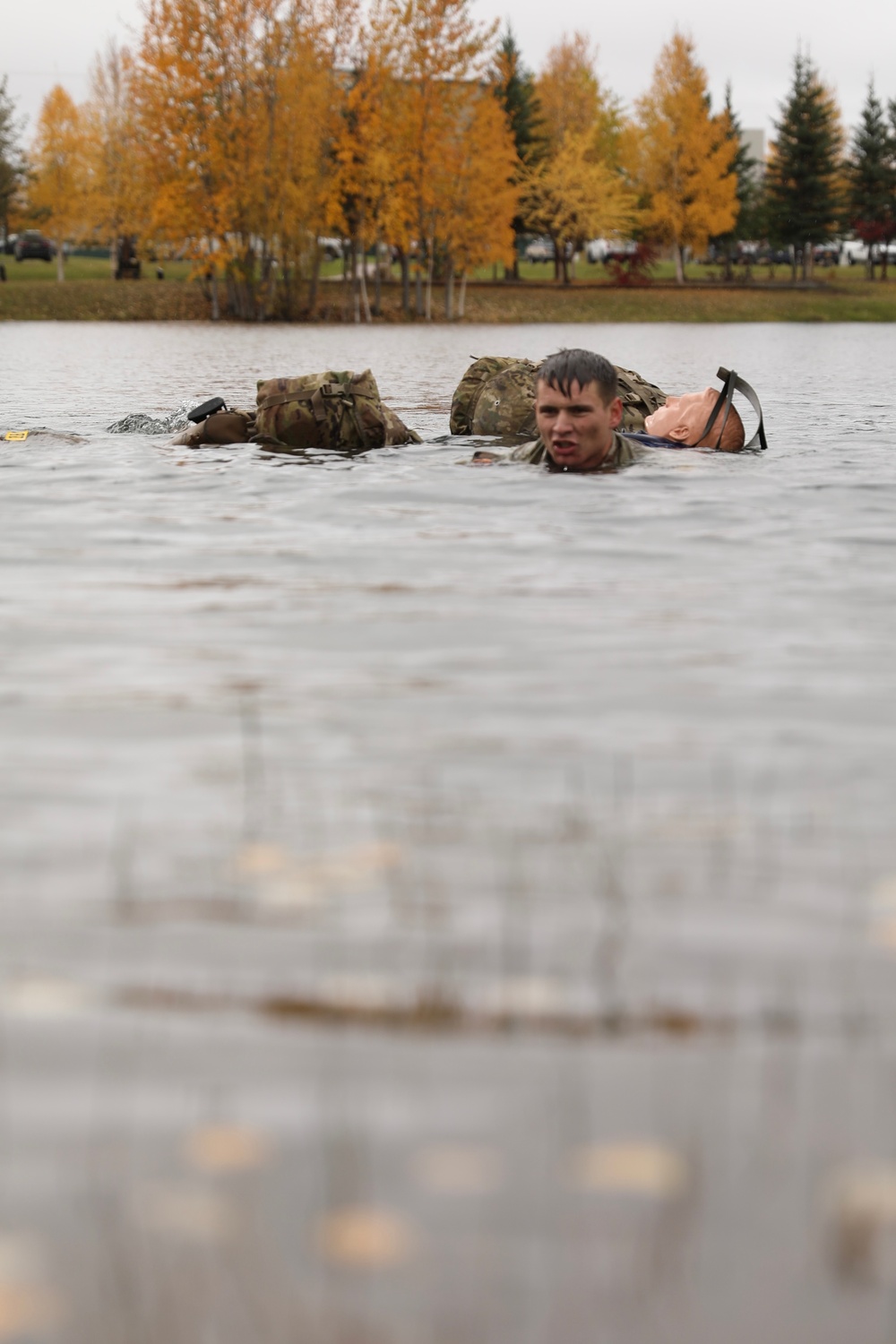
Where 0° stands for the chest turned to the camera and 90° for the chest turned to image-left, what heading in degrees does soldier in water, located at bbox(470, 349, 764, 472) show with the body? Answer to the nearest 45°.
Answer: approximately 45°

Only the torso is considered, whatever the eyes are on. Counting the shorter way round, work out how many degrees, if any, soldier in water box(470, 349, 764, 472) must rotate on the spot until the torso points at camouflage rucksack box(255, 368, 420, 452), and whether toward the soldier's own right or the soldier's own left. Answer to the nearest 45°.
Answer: approximately 90° to the soldier's own right
